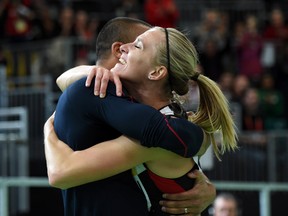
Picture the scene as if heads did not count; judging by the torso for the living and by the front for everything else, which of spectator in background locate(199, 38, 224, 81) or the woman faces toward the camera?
the spectator in background

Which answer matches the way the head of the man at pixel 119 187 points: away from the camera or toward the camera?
away from the camera

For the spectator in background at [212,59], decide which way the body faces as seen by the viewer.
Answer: toward the camera

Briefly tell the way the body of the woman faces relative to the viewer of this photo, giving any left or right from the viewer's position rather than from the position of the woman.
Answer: facing to the left of the viewer

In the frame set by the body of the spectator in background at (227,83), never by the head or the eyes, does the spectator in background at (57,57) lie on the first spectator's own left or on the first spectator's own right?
on the first spectator's own right

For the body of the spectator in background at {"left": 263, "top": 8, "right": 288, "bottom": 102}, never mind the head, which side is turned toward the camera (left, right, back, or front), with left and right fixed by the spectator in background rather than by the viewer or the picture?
front

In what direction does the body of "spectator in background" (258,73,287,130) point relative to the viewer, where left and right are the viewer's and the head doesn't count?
facing the viewer

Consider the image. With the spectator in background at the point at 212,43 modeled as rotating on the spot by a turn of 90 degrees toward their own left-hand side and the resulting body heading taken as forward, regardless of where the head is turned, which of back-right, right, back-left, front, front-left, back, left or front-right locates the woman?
right

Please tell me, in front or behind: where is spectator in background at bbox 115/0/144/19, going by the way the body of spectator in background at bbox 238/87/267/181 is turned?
behind
